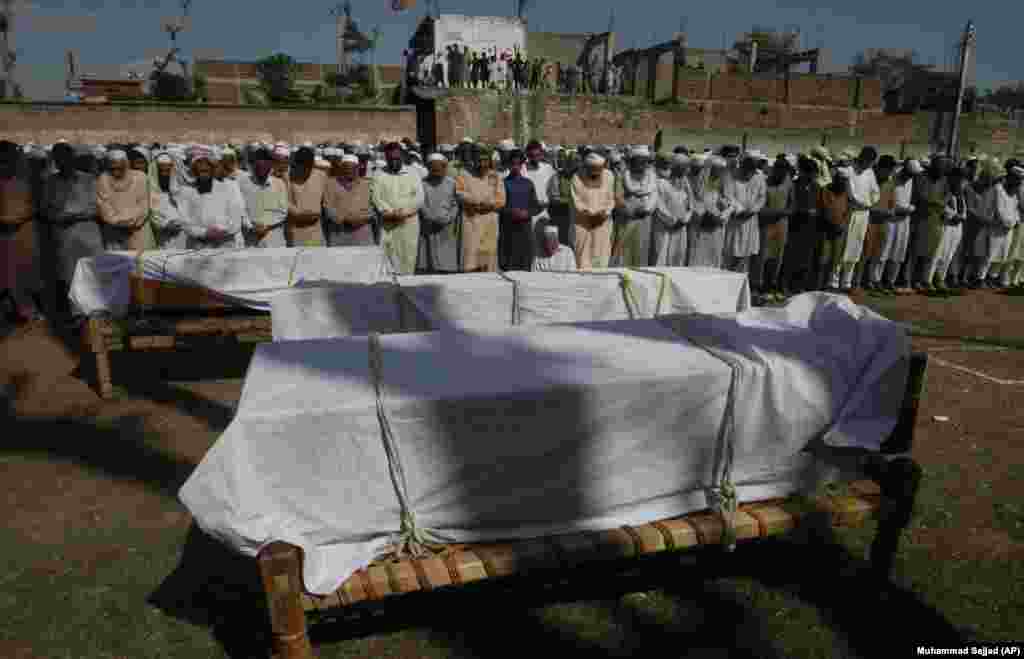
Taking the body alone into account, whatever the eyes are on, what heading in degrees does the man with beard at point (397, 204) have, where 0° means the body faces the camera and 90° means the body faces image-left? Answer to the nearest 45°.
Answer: approximately 0°

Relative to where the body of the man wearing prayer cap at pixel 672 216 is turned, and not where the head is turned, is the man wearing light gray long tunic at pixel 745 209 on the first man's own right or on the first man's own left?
on the first man's own left

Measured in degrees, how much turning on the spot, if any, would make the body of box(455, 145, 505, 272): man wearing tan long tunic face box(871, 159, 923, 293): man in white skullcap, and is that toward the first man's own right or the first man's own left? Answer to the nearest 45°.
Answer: approximately 90° to the first man's own left

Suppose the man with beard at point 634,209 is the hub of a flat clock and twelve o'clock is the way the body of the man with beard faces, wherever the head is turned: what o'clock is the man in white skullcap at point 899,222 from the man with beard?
The man in white skullcap is roughly at 8 o'clock from the man with beard.

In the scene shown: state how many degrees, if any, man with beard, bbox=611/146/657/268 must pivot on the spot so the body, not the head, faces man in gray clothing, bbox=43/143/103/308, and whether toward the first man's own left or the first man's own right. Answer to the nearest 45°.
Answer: approximately 90° to the first man's own right

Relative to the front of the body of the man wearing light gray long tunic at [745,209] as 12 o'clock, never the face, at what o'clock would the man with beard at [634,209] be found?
The man with beard is roughly at 2 o'clock from the man wearing light gray long tunic.

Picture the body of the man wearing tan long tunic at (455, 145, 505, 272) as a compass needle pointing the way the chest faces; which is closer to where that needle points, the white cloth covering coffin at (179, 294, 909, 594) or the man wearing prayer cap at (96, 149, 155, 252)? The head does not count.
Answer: the white cloth covering coffin

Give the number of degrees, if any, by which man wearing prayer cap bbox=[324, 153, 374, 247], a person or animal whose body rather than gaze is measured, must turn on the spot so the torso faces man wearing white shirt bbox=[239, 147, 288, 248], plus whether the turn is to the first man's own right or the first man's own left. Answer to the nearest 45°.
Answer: approximately 90° to the first man's own right

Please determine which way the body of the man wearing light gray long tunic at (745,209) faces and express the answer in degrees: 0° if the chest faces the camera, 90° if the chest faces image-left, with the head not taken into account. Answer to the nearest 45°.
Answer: approximately 0°

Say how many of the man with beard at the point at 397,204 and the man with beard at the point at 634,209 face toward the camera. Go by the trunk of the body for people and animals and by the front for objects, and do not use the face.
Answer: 2

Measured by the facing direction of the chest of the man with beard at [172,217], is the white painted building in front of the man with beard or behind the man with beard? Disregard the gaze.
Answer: behind

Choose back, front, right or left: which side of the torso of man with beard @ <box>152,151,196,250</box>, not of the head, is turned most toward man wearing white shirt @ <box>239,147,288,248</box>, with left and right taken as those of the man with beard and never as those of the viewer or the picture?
left
